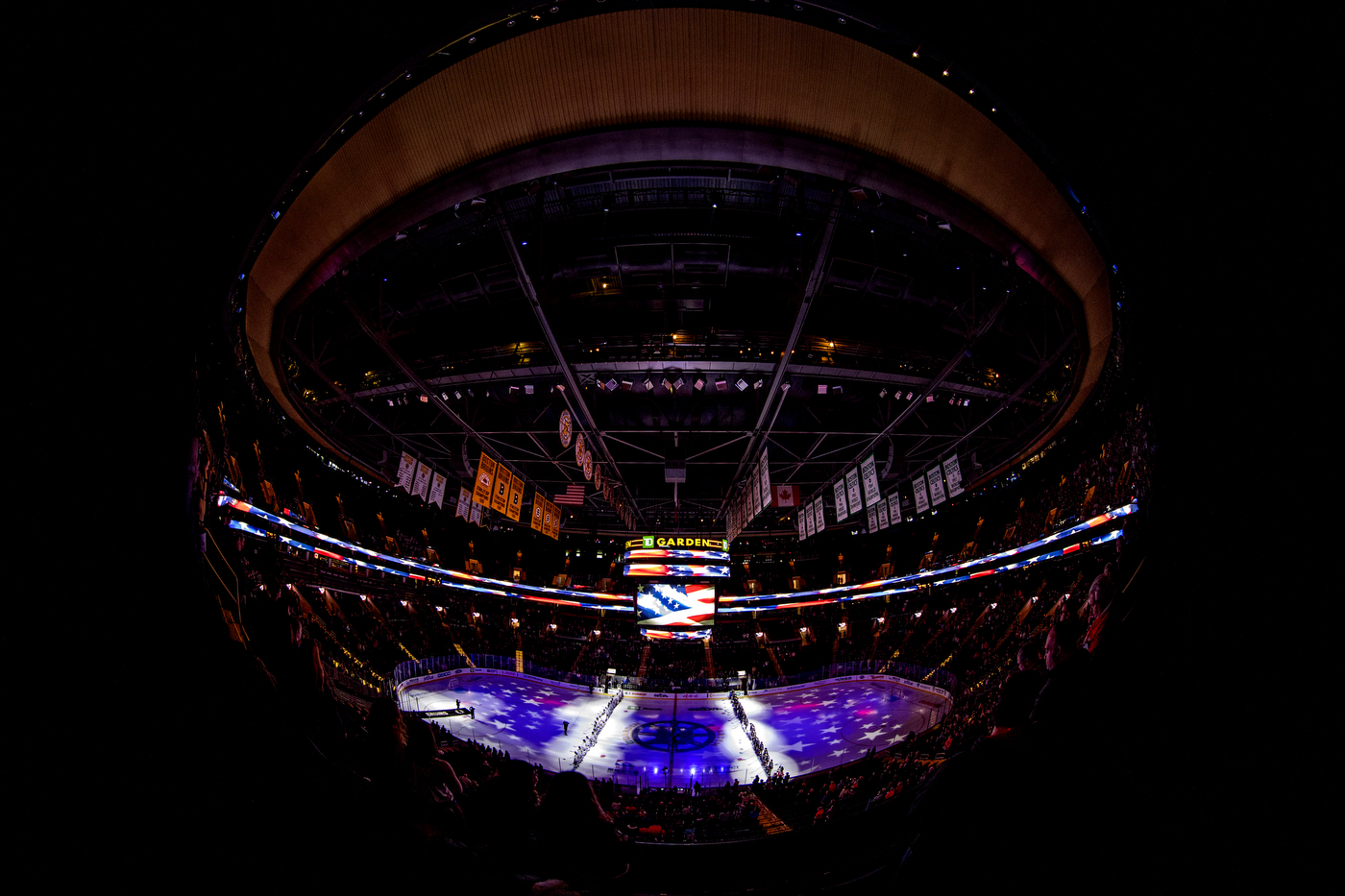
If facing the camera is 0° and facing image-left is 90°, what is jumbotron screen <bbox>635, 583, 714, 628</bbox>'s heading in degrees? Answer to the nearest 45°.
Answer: approximately 0°

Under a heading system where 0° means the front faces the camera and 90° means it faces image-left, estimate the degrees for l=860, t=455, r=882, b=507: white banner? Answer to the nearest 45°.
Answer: approximately 45°

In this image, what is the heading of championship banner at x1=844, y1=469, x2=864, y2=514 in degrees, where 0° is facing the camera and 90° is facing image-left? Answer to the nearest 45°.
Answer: approximately 45°

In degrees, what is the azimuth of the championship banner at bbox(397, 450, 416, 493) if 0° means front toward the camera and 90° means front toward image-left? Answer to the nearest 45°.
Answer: approximately 315°

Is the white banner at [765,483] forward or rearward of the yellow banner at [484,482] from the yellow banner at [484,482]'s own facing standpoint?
forward

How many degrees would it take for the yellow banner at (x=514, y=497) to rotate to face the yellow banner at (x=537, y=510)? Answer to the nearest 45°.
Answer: approximately 135° to its left
